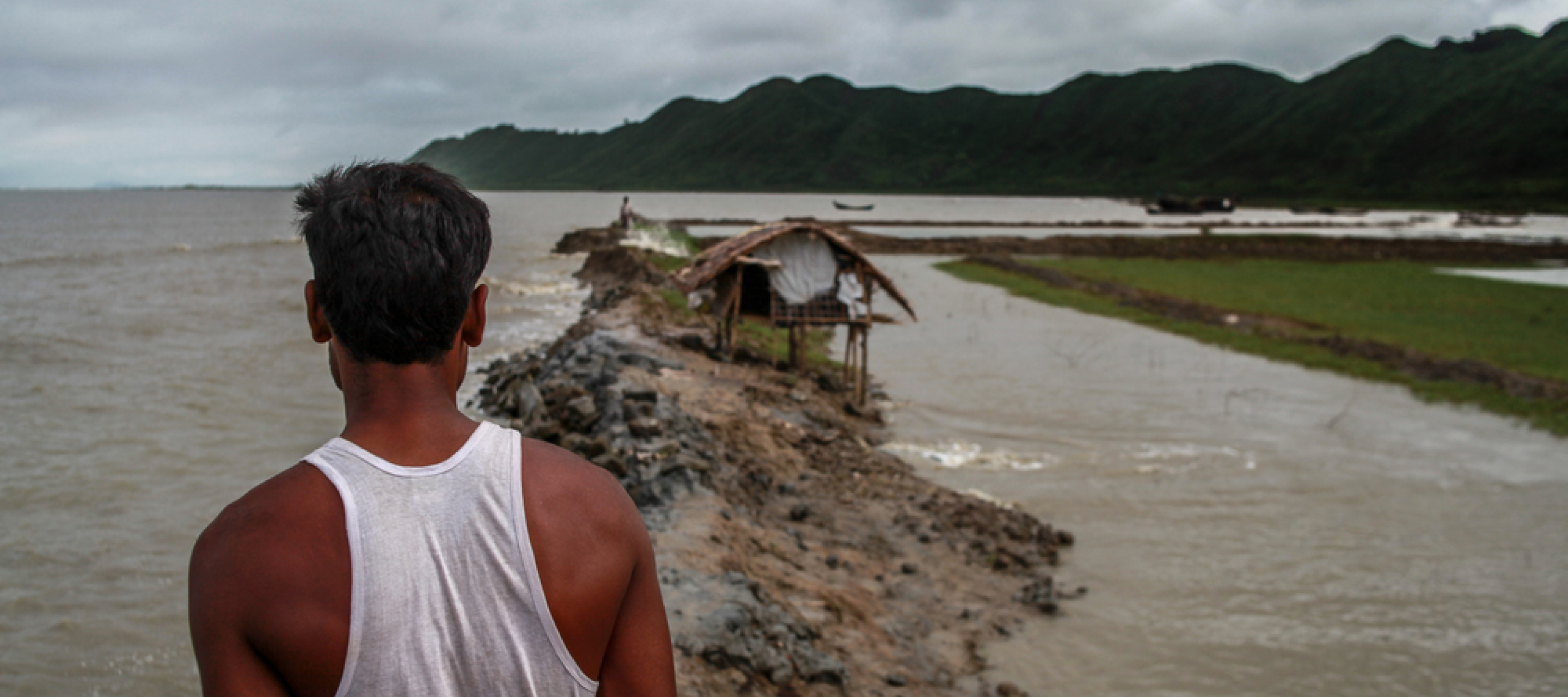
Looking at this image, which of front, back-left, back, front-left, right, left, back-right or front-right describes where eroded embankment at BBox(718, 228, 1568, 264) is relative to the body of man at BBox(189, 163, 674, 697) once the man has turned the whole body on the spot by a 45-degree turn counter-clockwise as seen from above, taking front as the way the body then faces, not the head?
right

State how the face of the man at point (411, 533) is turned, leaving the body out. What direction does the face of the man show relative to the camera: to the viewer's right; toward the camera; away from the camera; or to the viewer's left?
away from the camera

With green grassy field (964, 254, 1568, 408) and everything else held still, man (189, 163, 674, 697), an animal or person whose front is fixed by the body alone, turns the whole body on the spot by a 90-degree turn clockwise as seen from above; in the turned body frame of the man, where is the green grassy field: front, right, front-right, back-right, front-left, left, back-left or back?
front-left

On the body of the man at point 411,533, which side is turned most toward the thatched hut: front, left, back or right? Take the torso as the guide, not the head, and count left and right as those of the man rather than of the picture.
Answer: front

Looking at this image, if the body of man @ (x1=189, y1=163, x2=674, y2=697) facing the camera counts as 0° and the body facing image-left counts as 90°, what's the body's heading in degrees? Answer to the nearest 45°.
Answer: approximately 180°
